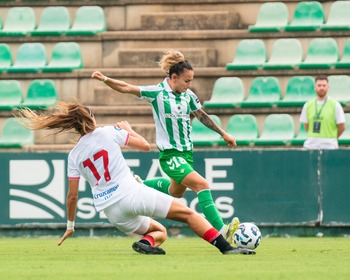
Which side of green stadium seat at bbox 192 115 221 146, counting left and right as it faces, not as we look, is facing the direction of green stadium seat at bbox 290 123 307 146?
left

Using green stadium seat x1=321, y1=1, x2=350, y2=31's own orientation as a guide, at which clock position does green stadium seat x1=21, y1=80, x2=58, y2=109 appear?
green stadium seat x1=21, y1=80, x2=58, y2=109 is roughly at 1 o'clock from green stadium seat x1=321, y1=1, x2=350, y2=31.

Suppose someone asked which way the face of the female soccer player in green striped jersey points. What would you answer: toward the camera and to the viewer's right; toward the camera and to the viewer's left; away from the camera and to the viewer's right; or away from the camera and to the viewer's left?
toward the camera and to the viewer's right

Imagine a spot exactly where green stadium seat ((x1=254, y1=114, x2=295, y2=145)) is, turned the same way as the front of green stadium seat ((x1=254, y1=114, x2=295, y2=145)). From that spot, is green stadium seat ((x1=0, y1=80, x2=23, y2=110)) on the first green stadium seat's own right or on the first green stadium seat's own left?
on the first green stadium seat's own right

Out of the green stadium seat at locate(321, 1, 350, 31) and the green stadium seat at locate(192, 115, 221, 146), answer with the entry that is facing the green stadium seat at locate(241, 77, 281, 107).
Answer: the green stadium seat at locate(321, 1, 350, 31)

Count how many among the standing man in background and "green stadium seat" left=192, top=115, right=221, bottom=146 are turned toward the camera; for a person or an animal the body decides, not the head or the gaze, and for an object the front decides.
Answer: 2

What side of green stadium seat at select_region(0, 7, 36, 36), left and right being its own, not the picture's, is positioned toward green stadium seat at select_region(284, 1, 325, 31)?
left

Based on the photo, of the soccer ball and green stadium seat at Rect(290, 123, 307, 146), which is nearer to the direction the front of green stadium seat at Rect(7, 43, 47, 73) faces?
the soccer ball

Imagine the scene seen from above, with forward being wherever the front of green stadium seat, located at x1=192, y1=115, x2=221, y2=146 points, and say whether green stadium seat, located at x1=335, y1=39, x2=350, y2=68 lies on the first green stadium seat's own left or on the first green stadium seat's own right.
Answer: on the first green stadium seat's own left

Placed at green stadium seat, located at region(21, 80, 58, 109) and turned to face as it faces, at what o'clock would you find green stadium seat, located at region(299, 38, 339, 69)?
green stadium seat, located at region(299, 38, 339, 69) is roughly at 8 o'clock from green stadium seat, located at region(21, 80, 58, 109).

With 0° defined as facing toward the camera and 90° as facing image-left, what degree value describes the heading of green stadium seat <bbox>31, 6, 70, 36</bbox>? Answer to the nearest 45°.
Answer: approximately 45°
